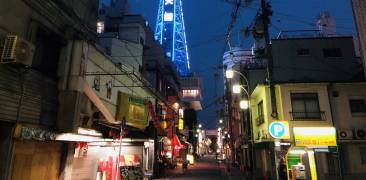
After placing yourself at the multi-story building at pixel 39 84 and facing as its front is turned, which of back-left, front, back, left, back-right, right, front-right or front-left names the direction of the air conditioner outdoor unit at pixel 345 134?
front-left

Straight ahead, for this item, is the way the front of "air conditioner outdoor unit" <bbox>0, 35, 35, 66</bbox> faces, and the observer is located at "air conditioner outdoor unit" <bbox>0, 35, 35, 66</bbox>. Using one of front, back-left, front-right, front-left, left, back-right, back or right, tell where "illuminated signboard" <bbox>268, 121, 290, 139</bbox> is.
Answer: front-left

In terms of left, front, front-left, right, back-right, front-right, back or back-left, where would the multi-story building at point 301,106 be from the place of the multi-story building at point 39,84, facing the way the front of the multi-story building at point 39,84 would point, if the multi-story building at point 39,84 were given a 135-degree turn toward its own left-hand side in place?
right

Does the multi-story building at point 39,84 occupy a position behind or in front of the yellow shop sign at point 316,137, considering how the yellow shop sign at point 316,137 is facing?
in front
